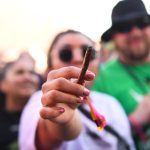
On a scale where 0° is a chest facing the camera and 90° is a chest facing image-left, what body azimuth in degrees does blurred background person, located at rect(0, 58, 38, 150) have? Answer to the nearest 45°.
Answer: approximately 315°

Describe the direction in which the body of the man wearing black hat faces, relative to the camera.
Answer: toward the camera

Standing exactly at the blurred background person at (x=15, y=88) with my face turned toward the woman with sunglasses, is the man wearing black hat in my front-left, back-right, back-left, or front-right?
front-left

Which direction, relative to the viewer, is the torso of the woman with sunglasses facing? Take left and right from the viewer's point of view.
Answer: facing the viewer

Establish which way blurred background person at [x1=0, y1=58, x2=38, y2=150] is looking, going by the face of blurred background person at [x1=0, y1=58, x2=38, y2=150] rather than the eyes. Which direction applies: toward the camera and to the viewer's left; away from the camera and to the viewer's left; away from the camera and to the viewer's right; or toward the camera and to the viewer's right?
toward the camera and to the viewer's right

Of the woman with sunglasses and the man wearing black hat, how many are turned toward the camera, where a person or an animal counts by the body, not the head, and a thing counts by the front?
2

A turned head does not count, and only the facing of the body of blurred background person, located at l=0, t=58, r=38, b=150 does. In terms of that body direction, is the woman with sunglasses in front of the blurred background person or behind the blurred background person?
in front

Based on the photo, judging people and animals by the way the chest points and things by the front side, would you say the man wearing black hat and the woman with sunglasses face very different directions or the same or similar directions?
same or similar directions

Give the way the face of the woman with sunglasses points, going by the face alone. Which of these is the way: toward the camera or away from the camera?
toward the camera

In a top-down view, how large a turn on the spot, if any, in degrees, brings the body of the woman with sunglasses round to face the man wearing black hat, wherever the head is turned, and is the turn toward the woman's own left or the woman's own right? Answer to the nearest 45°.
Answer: approximately 135° to the woman's own left

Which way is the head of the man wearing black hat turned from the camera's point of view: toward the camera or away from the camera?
toward the camera

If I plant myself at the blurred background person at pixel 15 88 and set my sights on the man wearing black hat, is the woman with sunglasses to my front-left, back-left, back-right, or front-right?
front-right
